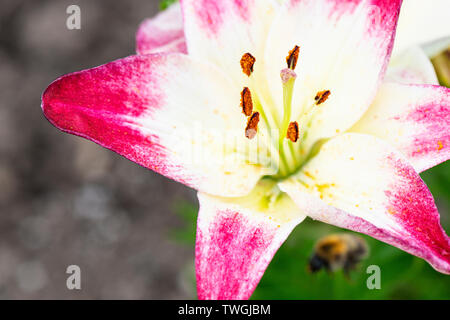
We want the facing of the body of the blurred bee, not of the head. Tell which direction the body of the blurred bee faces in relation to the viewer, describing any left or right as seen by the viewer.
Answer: facing to the left of the viewer
